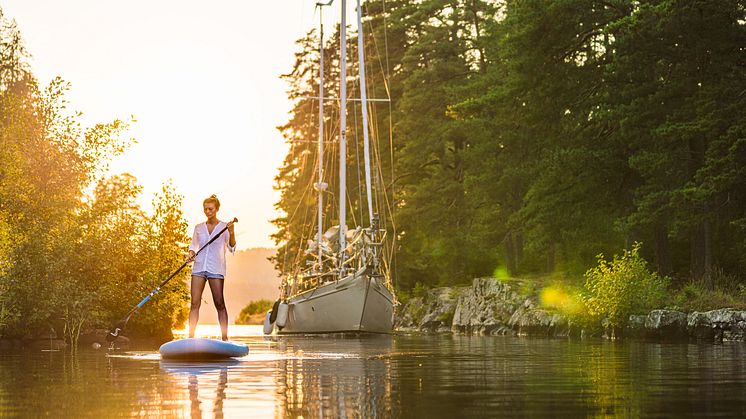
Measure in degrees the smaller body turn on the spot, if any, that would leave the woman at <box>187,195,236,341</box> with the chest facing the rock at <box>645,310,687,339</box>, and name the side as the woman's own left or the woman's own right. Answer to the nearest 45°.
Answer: approximately 135° to the woman's own left

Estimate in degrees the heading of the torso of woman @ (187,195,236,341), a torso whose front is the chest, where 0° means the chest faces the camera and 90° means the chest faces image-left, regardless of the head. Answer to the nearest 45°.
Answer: approximately 0°

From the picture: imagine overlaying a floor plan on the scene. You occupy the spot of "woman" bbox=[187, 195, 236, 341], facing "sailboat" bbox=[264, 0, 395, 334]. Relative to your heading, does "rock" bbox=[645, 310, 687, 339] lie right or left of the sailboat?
right
